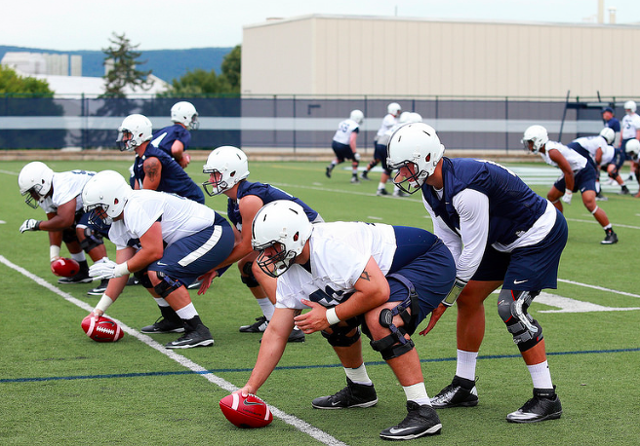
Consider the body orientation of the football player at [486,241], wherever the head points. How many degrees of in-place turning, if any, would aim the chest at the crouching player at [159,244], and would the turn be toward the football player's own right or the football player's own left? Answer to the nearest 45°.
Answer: approximately 45° to the football player's own right

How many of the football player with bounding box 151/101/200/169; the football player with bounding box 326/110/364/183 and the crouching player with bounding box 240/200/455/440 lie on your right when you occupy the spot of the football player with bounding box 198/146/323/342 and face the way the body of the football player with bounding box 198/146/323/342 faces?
2

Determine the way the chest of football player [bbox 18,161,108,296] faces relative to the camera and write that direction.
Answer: to the viewer's left

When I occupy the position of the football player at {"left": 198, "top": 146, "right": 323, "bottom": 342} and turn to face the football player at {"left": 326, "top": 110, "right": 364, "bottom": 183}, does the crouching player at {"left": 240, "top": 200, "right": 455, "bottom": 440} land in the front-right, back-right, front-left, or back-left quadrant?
back-right

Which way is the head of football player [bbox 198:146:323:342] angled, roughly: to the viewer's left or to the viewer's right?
to the viewer's left

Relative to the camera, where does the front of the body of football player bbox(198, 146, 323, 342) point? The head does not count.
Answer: to the viewer's left

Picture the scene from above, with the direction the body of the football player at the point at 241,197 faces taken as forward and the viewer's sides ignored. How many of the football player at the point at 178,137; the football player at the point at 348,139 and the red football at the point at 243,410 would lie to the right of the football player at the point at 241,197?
2

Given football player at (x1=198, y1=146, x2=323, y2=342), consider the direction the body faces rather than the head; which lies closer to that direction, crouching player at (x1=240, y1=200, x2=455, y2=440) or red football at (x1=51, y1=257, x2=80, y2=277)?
the red football

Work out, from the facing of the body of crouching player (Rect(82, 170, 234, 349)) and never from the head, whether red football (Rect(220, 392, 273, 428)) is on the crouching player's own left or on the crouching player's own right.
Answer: on the crouching player's own left

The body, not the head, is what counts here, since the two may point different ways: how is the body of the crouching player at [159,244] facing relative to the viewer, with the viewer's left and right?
facing to the left of the viewer

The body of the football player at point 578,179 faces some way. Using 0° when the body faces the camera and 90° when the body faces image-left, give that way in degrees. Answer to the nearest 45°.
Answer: approximately 90°

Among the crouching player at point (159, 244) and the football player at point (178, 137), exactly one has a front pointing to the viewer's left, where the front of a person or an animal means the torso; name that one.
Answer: the crouching player

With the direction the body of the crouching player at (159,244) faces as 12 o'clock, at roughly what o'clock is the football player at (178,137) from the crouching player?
The football player is roughly at 3 o'clock from the crouching player.
